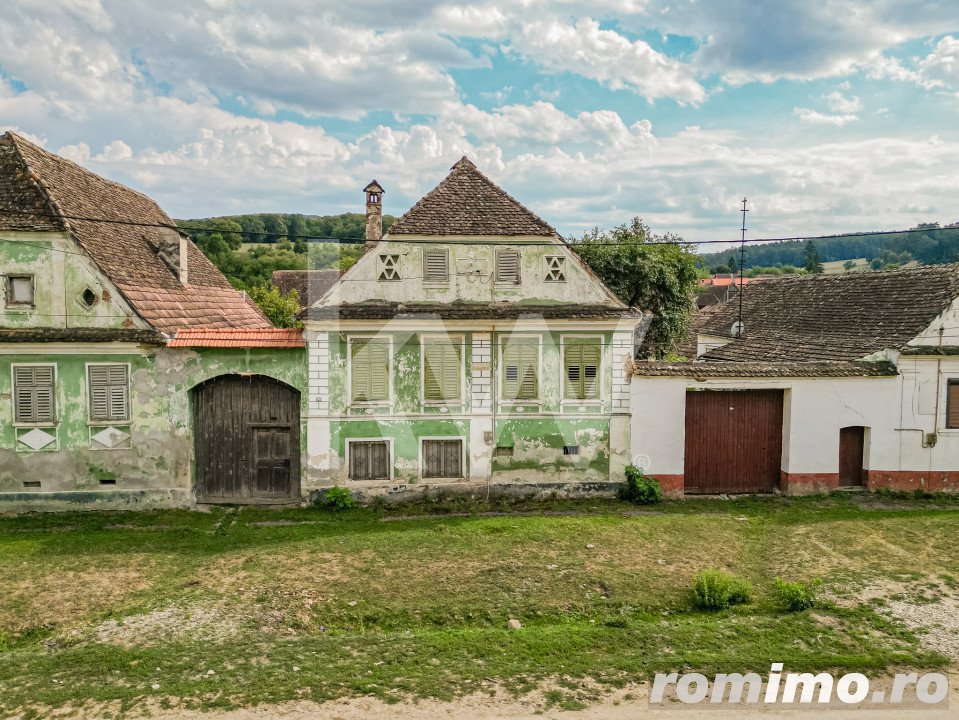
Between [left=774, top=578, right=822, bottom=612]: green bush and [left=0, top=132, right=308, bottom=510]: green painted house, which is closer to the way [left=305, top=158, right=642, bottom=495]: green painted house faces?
the green bush

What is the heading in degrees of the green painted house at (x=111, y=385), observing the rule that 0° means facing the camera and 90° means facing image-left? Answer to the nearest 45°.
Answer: approximately 0°

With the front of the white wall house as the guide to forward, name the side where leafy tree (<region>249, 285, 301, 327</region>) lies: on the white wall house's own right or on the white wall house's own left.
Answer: on the white wall house's own right

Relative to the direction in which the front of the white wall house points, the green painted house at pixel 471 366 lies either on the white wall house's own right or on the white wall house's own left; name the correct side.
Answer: on the white wall house's own right

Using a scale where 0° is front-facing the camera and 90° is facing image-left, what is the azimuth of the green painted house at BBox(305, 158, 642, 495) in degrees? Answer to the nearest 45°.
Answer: approximately 0°

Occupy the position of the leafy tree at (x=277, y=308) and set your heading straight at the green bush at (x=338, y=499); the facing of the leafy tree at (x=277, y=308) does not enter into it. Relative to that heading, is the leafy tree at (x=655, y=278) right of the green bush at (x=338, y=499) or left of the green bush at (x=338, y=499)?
left

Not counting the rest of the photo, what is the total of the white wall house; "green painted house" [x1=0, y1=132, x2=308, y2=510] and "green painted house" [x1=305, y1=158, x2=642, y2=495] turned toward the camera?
3

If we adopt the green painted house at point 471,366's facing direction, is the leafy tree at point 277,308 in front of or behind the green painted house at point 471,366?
behind

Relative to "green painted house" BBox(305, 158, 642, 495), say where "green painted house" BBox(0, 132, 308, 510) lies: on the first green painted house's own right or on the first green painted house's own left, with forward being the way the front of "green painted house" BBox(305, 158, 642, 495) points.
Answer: on the first green painted house's own right
